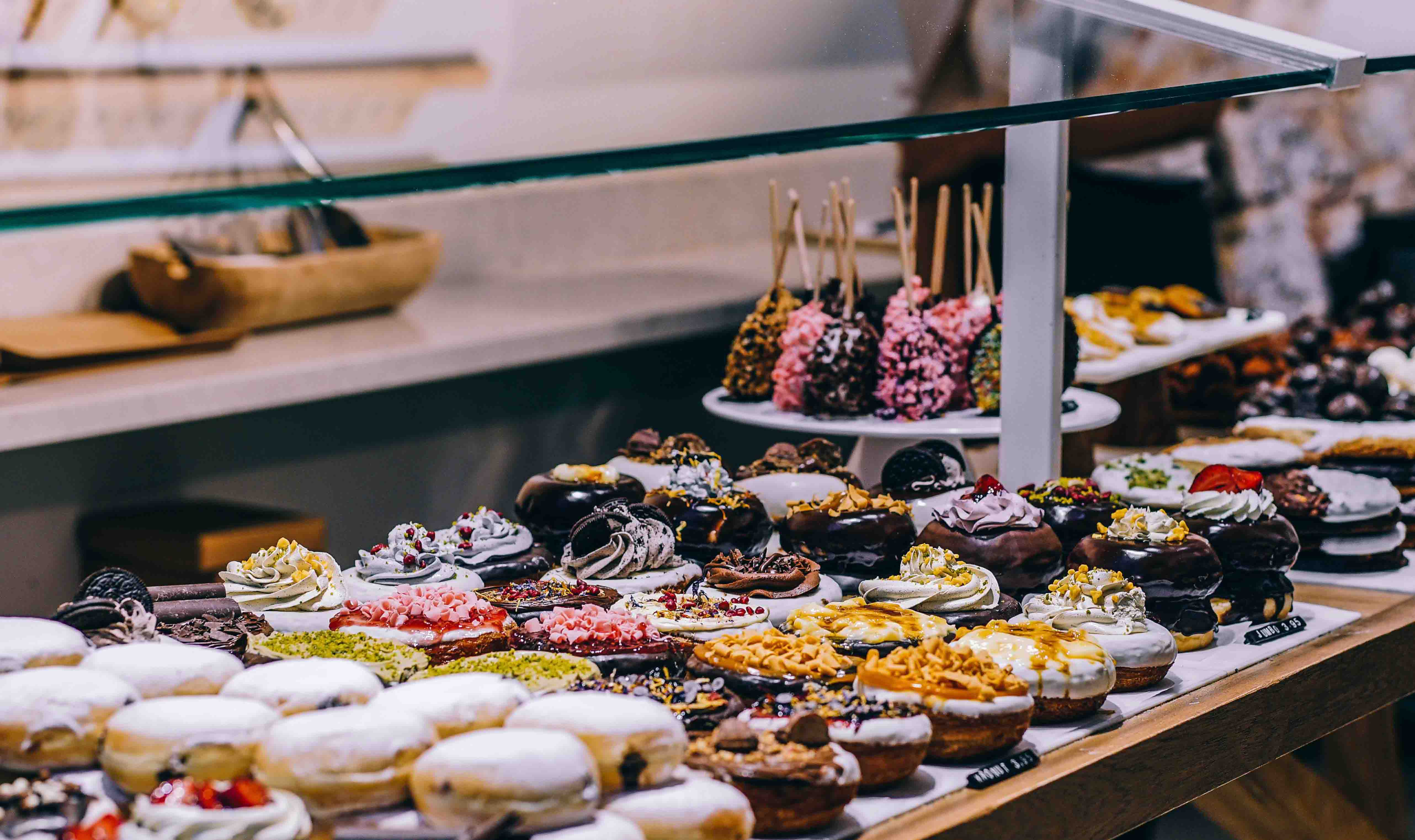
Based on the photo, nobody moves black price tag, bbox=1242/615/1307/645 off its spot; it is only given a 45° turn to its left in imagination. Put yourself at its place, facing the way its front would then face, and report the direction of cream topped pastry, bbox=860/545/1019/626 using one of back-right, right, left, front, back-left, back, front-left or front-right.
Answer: back-right

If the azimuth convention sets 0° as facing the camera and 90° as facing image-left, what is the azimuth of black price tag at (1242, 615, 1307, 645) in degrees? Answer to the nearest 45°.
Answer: approximately 315°

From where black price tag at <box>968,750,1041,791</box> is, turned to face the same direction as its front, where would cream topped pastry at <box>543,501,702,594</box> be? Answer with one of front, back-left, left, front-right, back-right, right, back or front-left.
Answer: back

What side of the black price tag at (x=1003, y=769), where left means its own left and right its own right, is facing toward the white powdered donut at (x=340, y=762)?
right

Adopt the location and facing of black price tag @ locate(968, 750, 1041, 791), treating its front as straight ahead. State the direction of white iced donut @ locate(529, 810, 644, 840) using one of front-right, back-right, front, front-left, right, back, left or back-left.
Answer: right

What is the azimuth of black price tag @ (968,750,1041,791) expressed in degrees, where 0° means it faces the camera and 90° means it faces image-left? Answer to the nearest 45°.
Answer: approximately 315°

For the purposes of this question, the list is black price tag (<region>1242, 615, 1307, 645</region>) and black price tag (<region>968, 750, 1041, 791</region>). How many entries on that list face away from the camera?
0

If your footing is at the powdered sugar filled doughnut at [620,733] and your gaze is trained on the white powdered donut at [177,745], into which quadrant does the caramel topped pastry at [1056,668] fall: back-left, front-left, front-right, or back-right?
back-right

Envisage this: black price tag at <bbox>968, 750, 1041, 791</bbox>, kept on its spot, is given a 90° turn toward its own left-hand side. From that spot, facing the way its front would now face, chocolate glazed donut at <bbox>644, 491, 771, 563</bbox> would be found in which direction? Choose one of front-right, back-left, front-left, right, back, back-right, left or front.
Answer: left

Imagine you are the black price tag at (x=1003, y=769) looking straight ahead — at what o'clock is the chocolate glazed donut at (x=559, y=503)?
The chocolate glazed donut is roughly at 6 o'clock from the black price tag.
